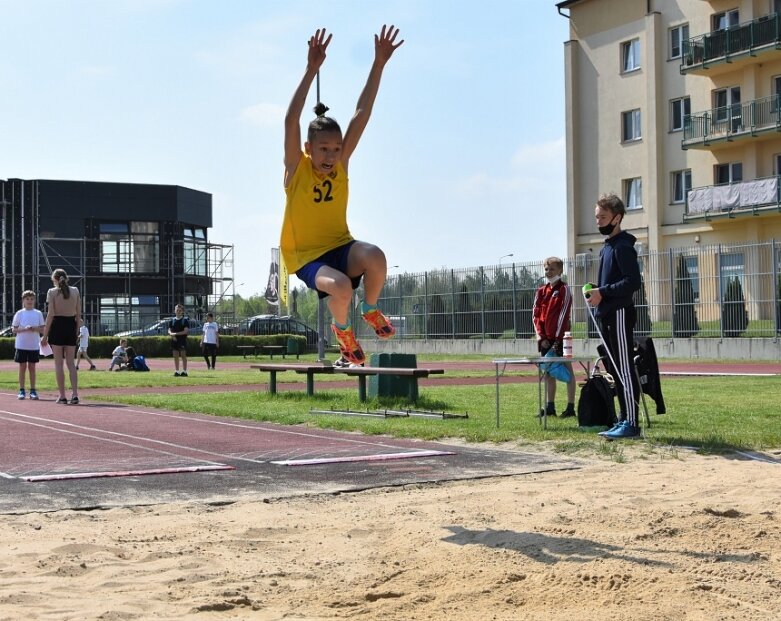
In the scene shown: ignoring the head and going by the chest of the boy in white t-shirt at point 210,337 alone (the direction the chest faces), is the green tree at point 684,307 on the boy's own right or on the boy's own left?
on the boy's own left

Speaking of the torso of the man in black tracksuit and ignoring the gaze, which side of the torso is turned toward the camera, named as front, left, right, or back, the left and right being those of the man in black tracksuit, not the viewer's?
left

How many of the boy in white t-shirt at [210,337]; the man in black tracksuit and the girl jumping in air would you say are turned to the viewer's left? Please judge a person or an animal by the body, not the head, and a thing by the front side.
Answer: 1

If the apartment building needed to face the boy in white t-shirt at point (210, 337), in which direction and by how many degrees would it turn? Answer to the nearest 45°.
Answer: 0° — it already faces them

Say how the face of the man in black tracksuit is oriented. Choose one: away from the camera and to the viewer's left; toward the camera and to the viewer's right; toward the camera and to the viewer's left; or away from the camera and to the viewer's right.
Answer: toward the camera and to the viewer's left

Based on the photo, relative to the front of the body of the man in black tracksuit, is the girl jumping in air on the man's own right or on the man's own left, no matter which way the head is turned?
on the man's own left

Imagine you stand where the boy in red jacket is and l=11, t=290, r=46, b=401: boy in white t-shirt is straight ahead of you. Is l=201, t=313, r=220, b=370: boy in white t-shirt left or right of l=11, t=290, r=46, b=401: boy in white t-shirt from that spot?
right

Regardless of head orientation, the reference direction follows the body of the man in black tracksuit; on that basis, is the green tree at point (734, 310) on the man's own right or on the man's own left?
on the man's own right

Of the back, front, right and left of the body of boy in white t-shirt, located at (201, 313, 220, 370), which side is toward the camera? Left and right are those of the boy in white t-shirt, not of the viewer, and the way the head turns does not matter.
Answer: front

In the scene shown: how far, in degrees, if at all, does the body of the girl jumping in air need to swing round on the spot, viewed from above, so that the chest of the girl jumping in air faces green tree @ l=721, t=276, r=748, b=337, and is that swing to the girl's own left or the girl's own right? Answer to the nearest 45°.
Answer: approximately 90° to the girl's own left

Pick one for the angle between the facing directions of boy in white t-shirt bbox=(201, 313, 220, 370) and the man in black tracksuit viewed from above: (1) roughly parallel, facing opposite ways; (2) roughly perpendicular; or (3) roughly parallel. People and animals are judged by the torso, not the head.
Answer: roughly perpendicular

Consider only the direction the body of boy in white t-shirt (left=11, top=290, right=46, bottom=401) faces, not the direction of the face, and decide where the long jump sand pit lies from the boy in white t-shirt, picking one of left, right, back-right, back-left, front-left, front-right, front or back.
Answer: front

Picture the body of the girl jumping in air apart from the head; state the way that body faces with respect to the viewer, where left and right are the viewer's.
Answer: facing the viewer and to the right of the viewer

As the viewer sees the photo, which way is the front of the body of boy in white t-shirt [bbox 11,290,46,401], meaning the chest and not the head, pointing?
toward the camera

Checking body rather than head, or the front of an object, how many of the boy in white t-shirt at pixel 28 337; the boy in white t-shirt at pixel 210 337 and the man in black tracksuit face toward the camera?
2
